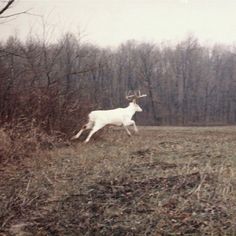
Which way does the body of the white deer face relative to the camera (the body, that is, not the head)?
to the viewer's right
